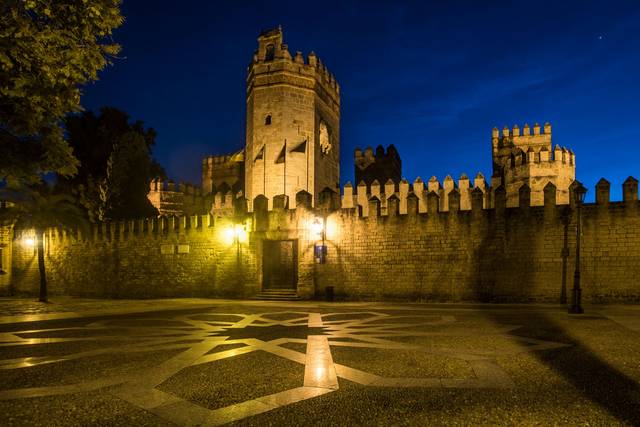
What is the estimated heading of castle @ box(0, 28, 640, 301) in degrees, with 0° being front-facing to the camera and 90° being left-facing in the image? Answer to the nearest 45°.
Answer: approximately 0°

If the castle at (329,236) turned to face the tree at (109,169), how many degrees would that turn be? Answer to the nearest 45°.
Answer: approximately 135° to its right

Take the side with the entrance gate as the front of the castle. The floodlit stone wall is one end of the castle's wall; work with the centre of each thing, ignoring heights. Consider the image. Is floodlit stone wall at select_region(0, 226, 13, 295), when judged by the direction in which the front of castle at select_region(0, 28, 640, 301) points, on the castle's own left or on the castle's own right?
on the castle's own right
